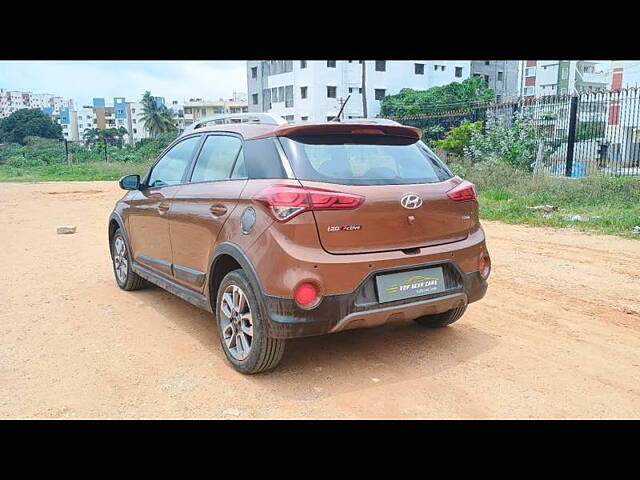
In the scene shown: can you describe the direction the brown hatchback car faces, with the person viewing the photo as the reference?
facing away from the viewer and to the left of the viewer

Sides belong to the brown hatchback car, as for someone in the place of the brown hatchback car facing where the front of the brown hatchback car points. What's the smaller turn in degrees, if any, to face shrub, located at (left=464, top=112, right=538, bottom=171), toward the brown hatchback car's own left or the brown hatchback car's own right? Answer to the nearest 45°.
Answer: approximately 90° to the brown hatchback car's own right

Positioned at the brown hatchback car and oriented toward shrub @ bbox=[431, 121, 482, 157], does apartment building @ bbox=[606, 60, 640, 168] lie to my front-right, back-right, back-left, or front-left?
front-right

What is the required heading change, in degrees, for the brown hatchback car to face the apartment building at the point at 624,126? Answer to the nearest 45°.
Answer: approximately 90° to its right

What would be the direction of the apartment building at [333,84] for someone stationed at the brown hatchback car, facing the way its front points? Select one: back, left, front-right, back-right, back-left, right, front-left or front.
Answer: front-right

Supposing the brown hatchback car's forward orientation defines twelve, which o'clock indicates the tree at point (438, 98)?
The tree is roughly at 2 o'clock from the brown hatchback car.

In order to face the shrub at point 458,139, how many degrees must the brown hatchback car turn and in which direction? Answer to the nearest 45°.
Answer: approximately 45° to its right

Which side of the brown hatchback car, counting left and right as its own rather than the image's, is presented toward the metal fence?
right
